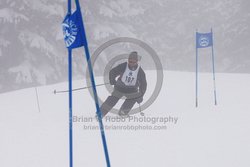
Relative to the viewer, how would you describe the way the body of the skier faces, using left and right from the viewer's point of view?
facing the viewer
